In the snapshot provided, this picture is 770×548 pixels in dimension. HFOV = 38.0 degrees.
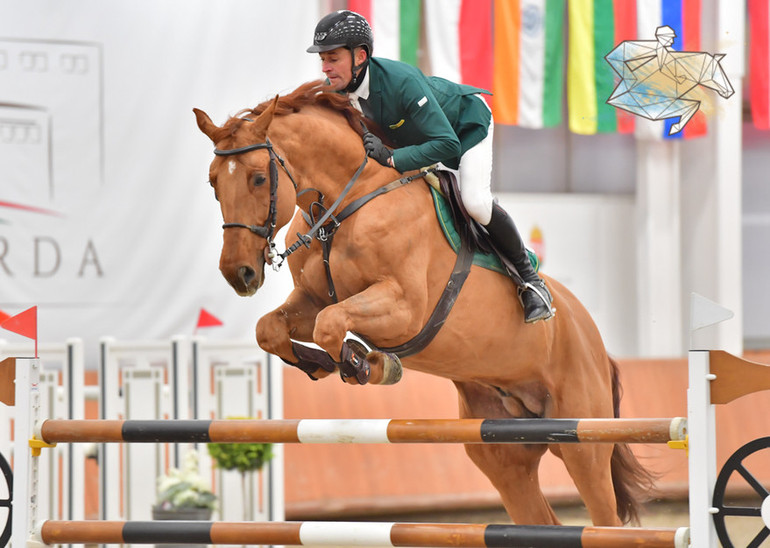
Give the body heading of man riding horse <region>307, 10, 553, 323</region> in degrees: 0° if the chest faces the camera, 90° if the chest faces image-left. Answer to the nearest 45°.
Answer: approximately 45°

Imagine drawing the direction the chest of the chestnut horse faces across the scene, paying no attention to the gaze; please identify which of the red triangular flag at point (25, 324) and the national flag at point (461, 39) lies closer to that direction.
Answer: the red triangular flag

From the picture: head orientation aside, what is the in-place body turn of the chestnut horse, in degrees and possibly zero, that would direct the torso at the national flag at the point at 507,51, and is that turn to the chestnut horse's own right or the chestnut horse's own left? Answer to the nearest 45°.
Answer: approximately 135° to the chestnut horse's own right

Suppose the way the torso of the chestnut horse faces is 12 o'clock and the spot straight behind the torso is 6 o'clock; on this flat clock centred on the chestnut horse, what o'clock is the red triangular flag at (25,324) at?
The red triangular flag is roughly at 1 o'clock from the chestnut horse.

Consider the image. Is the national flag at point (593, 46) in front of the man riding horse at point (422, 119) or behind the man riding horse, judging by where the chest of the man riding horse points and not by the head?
behind

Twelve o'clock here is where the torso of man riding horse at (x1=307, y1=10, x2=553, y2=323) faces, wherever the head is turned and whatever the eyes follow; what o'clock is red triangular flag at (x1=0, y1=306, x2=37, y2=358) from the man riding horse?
The red triangular flag is roughly at 1 o'clock from the man riding horse.

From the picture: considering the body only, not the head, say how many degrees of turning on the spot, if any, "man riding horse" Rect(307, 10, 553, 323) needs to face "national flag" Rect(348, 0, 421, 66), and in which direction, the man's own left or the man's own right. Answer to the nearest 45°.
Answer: approximately 135° to the man's own right

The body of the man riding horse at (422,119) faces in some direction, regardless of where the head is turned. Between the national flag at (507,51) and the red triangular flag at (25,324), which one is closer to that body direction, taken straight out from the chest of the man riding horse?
the red triangular flag
